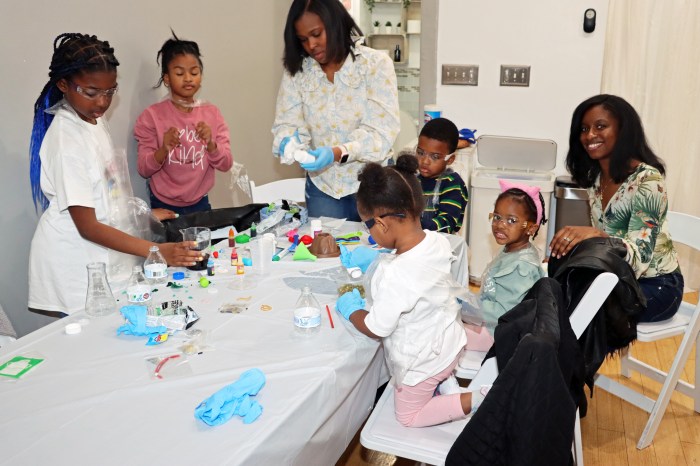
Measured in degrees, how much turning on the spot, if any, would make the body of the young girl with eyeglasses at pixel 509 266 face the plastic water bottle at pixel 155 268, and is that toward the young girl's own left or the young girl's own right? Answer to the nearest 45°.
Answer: approximately 45° to the young girl's own right

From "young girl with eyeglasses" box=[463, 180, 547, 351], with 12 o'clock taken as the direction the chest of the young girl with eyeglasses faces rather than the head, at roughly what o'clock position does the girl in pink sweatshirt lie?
The girl in pink sweatshirt is roughly at 2 o'clock from the young girl with eyeglasses.

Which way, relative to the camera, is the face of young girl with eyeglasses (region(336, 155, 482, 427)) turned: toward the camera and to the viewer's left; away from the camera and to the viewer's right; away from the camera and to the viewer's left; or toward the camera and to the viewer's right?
away from the camera and to the viewer's left

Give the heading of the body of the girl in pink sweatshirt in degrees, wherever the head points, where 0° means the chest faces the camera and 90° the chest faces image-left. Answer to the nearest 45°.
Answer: approximately 0°

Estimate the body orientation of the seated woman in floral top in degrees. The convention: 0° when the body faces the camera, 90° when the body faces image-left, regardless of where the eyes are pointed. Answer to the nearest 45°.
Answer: approximately 45°

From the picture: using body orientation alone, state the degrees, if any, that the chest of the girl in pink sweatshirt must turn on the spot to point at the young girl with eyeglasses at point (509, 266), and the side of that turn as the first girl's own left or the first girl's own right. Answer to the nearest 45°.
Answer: approximately 45° to the first girl's own left

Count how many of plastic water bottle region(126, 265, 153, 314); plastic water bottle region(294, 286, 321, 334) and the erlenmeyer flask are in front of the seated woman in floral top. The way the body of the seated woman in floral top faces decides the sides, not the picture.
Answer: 3
